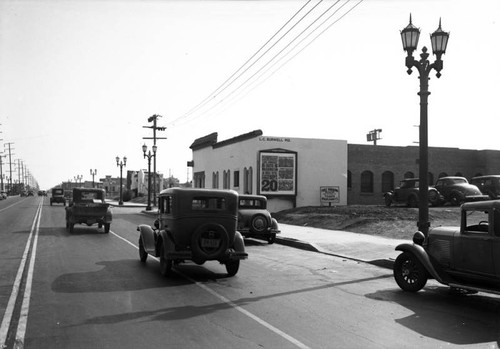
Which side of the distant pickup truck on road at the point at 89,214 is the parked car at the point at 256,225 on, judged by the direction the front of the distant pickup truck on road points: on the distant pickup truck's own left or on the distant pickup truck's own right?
on the distant pickup truck's own right

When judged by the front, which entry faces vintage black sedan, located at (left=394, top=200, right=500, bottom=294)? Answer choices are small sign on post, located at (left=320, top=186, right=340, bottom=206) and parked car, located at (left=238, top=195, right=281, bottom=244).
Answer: the small sign on post

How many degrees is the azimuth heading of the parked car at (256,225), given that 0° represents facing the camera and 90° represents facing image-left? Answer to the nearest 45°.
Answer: approximately 135°

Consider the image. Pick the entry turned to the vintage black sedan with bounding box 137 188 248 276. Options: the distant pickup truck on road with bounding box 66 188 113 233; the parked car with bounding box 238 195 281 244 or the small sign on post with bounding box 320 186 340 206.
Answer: the small sign on post

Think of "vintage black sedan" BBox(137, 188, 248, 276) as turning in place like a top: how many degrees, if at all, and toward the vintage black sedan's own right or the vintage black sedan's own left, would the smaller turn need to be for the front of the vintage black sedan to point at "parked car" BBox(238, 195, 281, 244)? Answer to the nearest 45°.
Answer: approximately 45° to the vintage black sedan's own right

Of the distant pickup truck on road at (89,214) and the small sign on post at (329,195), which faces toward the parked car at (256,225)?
the small sign on post

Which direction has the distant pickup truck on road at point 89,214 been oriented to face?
away from the camera

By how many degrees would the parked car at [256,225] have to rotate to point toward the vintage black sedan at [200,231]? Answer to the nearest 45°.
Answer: approximately 135° to its left

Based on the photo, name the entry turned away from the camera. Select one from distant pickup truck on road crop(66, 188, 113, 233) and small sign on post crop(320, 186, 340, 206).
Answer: the distant pickup truck on road

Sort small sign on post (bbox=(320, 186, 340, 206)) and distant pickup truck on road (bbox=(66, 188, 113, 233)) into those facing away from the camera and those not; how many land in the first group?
1
